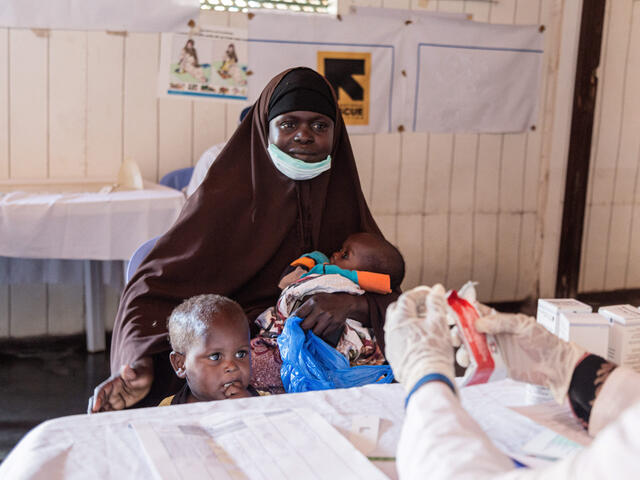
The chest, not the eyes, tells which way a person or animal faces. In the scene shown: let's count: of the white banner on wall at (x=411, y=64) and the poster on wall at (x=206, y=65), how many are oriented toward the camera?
2

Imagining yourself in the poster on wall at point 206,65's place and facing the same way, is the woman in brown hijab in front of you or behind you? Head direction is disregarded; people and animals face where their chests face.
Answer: in front

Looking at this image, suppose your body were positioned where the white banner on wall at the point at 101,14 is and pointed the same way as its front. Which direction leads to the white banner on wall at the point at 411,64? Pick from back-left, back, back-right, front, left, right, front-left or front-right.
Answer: left

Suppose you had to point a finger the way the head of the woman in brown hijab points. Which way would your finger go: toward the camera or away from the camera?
toward the camera

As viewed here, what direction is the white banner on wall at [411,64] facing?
toward the camera

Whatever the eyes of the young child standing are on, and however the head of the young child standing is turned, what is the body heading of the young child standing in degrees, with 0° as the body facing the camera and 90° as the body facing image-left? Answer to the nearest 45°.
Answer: approximately 315°

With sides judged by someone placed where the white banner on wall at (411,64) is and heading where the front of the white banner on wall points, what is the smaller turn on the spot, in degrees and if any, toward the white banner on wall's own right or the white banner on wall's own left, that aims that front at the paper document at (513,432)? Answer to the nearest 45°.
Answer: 0° — it already faces it

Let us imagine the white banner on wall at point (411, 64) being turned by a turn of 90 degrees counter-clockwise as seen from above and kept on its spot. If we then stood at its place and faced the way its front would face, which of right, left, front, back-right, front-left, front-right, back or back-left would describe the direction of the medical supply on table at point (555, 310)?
right

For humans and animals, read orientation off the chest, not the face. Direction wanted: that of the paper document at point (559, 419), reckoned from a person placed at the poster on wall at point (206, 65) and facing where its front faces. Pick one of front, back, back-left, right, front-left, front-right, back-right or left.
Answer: front

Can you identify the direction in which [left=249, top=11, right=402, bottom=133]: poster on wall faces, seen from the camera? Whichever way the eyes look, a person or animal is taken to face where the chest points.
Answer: facing the viewer

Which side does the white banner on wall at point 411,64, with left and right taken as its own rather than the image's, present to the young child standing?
front

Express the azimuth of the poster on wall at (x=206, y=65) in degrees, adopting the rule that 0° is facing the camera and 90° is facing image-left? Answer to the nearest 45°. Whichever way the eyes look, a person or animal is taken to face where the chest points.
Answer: approximately 0°

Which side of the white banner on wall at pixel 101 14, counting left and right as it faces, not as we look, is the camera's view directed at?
front

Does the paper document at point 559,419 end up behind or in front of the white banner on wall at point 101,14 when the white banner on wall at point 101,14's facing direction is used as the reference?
in front

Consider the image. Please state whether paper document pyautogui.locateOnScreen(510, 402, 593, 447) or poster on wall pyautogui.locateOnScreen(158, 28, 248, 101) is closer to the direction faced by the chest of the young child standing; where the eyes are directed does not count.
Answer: the paper document

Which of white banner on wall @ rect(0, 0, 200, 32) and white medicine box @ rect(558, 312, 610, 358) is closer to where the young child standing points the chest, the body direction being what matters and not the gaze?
the white medicine box

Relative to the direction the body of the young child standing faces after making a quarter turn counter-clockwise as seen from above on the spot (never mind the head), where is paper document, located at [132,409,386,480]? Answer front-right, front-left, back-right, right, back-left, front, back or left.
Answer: back-right
